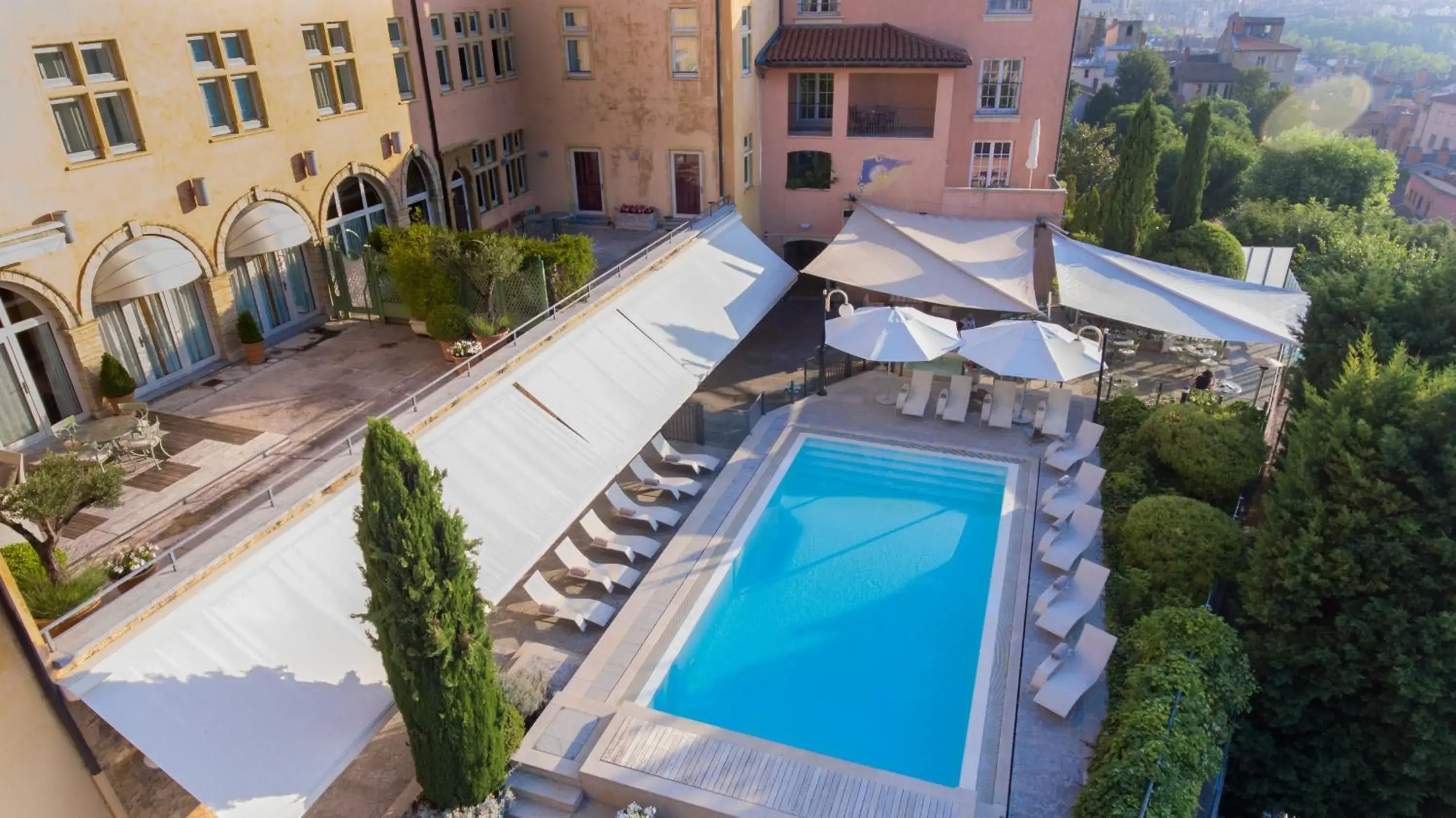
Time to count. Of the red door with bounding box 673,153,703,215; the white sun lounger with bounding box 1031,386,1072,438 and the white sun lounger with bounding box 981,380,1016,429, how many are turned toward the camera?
3

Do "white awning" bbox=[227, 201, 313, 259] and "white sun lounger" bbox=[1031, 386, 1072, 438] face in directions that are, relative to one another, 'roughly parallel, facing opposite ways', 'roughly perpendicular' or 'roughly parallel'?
roughly perpendicular

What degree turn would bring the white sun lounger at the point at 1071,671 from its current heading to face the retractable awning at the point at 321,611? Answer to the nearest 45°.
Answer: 0° — it already faces it

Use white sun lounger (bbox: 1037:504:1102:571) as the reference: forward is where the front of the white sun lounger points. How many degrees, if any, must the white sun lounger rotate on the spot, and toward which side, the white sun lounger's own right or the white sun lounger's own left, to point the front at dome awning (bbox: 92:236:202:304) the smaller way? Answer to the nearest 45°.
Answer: approximately 45° to the white sun lounger's own right

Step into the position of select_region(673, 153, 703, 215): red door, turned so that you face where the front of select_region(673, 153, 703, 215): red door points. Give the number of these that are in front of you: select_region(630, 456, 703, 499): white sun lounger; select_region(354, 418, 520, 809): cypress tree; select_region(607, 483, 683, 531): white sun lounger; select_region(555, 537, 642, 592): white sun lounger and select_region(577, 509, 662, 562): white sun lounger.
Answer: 5

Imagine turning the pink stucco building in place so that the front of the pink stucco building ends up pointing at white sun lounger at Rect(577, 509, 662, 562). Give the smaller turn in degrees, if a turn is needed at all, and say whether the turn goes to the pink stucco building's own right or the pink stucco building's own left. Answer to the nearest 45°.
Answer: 0° — it already faces it

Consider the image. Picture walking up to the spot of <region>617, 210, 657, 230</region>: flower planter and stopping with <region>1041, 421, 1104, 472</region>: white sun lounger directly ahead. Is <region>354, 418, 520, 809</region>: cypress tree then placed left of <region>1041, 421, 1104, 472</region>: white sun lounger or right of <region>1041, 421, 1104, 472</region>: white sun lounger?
right

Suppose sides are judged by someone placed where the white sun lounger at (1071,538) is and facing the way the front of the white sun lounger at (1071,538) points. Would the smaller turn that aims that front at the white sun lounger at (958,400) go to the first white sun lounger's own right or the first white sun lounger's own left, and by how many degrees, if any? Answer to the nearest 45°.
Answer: approximately 90° to the first white sun lounger's own right

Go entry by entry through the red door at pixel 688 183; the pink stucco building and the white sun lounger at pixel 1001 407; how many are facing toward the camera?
3

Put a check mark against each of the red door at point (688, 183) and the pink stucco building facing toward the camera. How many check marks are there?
2

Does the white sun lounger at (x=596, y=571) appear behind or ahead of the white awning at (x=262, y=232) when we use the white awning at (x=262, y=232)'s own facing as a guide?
ahead

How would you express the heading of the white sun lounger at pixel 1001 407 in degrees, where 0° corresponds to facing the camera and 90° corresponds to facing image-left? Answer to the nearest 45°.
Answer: approximately 0°

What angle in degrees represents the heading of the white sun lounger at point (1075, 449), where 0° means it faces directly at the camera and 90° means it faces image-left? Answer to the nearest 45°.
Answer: approximately 45°

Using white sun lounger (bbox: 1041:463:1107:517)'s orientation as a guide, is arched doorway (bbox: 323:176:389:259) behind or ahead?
ahead

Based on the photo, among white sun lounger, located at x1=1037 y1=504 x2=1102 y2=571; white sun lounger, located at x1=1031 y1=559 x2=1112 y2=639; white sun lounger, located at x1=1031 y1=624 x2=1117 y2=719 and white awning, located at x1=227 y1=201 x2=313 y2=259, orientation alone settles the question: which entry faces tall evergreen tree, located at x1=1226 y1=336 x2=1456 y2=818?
the white awning

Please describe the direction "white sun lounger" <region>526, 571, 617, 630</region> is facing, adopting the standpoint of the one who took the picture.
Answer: facing the viewer and to the right of the viewer
